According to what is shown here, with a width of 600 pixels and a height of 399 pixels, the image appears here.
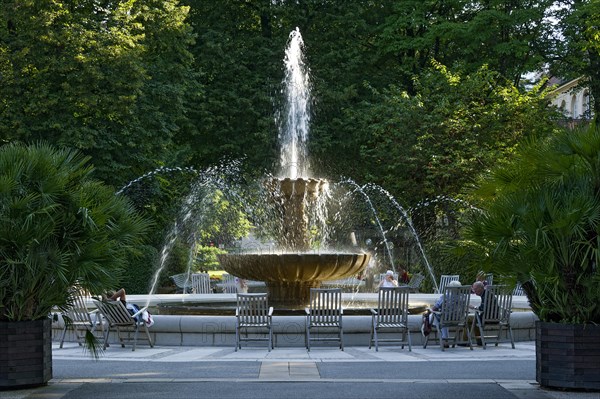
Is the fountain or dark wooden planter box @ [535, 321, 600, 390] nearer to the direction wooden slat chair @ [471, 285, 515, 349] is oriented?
the fountain

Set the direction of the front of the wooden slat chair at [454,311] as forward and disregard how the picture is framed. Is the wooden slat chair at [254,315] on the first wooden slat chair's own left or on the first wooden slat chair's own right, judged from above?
on the first wooden slat chair's own left

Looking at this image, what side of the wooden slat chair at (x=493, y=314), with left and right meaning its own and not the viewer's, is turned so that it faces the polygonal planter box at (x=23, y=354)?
left

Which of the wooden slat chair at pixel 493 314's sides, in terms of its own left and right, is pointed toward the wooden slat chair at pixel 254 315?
left

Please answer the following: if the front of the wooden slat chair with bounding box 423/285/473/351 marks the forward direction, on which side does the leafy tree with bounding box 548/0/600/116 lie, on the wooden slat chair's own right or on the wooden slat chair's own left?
on the wooden slat chair's own right

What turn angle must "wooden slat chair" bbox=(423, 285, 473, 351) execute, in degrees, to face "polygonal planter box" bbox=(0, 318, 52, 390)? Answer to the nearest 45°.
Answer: approximately 90° to its left

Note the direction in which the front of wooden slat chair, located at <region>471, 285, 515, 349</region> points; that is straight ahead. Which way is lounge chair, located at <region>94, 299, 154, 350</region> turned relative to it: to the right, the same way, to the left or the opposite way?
to the right

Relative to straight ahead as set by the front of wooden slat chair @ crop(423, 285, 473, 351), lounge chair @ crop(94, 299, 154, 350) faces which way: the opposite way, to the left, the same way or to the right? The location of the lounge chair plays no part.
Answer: to the right

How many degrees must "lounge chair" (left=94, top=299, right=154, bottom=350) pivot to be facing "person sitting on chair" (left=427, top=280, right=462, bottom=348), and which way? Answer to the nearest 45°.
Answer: approximately 45° to its right

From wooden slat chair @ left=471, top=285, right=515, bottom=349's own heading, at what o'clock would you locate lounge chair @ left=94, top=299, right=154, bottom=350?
The lounge chair is roughly at 10 o'clock from the wooden slat chair.

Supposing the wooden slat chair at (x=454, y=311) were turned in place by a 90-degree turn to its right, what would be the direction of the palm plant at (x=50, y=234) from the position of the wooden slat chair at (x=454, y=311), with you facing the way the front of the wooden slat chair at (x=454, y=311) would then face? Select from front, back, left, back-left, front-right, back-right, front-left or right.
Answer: back

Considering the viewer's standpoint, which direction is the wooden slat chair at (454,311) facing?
facing away from the viewer and to the left of the viewer

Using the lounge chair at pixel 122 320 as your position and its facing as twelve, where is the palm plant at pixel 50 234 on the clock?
The palm plant is roughly at 5 o'clock from the lounge chair.

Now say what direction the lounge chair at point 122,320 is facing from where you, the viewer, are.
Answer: facing away from the viewer and to the right of the viewer

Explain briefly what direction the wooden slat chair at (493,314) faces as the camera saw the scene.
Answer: facing away from the viewer and to the left of the viewer
